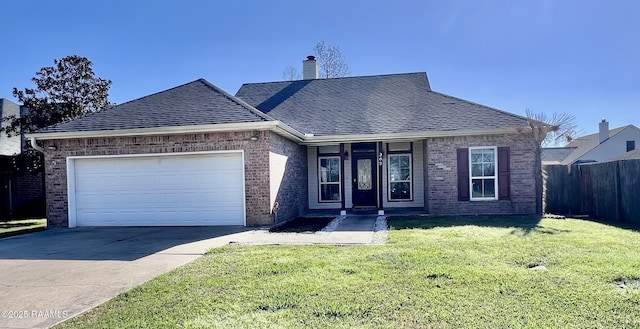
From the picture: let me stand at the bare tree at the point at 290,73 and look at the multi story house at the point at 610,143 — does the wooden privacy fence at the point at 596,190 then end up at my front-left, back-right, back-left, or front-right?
front-right

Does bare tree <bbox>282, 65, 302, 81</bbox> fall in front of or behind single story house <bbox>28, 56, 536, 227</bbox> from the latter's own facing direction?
behind

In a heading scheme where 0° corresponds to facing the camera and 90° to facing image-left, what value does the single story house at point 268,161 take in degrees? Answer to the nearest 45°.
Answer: approximately 0°

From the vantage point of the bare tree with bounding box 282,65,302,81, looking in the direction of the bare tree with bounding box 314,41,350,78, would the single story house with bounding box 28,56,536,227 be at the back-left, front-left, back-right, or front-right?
front-right

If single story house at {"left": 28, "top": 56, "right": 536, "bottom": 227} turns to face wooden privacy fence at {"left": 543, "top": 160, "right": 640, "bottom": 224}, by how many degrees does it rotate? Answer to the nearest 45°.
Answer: approximately 90° to its left

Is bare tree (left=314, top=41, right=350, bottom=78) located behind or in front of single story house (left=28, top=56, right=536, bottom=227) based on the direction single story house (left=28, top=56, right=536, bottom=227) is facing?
behind

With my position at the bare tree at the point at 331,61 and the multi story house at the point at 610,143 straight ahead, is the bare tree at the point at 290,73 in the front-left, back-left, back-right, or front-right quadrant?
back-left

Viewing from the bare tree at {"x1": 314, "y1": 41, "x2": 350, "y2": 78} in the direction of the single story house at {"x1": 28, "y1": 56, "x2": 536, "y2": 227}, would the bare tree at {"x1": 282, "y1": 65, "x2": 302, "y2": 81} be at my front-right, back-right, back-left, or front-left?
back-right
